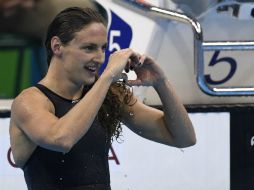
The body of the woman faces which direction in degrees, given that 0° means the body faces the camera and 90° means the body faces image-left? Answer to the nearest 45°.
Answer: approximately 315°
